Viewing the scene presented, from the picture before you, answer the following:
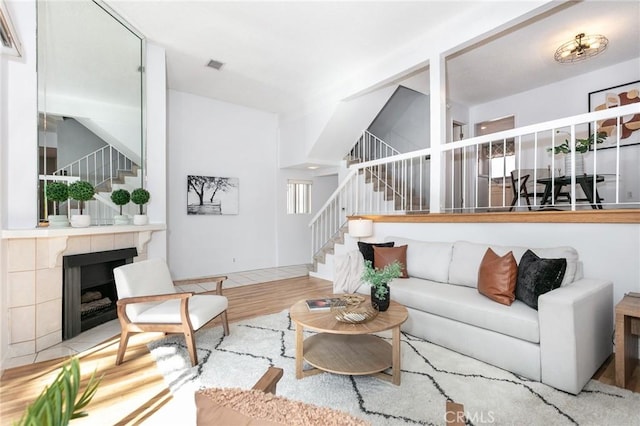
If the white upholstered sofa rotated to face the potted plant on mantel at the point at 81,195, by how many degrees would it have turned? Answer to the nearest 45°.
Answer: approximately 45° to its right

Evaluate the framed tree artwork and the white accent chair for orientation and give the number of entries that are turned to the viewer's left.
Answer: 0

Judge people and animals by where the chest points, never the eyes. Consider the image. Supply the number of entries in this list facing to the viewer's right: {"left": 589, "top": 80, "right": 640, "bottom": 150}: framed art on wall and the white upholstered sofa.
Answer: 0

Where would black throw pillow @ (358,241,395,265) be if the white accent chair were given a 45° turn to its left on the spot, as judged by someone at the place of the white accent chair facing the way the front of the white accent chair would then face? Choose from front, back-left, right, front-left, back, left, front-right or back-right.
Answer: front

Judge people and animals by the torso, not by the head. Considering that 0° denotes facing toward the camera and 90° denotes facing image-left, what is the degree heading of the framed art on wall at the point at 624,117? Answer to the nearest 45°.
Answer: approximately 45°

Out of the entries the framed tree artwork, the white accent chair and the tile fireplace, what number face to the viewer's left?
0

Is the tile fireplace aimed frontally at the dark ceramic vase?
yes

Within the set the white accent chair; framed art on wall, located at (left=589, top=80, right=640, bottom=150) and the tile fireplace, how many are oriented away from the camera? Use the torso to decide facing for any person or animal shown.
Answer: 0

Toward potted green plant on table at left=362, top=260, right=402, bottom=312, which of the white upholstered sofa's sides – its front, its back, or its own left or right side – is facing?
front

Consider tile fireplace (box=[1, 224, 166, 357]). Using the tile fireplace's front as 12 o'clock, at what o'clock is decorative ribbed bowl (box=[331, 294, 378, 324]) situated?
The decorative ribbed bowl is roughly at 12 o'clock from the tile fireplace.

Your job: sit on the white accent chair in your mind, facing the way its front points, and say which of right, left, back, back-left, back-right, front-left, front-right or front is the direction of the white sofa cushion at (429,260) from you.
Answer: front-left

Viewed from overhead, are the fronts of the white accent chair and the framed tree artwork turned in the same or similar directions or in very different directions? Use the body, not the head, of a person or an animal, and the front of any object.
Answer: same or similar directions

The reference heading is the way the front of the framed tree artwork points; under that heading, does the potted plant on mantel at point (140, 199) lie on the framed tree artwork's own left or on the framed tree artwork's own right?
on the framed tree artwork's own right

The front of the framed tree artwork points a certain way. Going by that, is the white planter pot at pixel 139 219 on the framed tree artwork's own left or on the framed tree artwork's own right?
on the framed tree artwork's own right

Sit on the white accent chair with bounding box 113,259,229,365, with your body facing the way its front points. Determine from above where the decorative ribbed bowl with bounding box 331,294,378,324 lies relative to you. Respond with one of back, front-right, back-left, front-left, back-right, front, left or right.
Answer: front

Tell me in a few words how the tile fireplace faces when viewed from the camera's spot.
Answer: facing the viewer and to the right of the viewer
